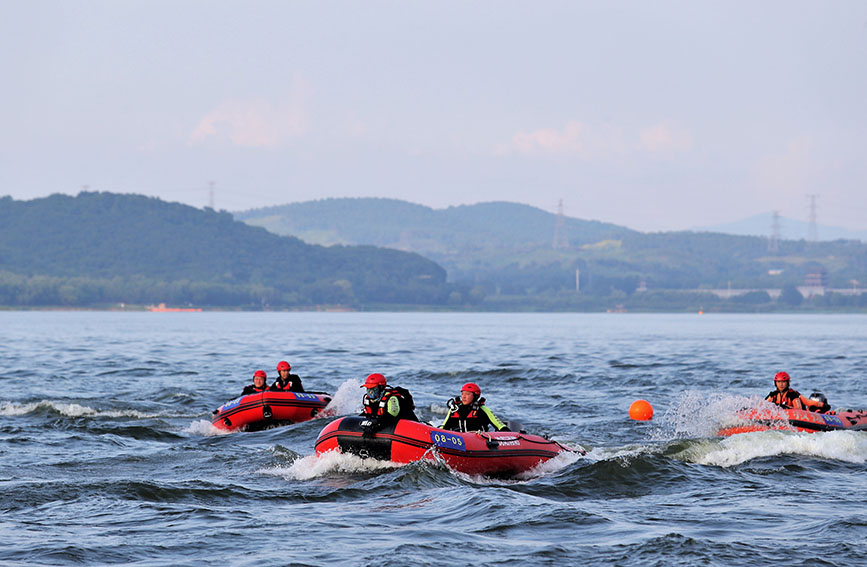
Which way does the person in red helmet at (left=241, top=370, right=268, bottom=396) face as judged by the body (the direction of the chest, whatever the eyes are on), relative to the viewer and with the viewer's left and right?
facing the viewer and to the left of the viewer

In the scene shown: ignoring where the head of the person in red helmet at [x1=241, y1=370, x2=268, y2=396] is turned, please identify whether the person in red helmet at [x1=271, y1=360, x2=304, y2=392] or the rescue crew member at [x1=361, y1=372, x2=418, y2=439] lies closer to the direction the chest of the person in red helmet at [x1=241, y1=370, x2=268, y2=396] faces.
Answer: the rescue crew member

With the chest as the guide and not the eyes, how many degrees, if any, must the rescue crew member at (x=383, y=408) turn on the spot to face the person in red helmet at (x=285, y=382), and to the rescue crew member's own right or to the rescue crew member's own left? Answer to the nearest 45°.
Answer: approximately 135° to the rescue crew member's own right

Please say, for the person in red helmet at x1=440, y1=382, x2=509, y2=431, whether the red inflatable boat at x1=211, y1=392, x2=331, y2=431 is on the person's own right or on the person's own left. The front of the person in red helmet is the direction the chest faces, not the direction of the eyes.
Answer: on the person's own right

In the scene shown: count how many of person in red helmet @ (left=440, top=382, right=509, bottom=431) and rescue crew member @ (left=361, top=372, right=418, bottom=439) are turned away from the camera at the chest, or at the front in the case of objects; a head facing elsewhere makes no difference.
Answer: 0

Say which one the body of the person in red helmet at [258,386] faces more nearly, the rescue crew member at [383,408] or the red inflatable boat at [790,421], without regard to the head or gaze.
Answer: the rescue crew member

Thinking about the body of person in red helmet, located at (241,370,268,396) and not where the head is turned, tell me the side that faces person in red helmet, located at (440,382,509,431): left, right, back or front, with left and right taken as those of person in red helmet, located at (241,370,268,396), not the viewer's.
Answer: front

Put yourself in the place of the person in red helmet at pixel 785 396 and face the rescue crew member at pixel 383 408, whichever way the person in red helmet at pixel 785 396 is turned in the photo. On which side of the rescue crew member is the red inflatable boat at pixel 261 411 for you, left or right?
right

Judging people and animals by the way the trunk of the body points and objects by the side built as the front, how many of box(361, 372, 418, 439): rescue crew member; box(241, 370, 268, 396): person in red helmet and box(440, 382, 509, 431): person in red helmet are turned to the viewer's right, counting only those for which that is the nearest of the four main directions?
0

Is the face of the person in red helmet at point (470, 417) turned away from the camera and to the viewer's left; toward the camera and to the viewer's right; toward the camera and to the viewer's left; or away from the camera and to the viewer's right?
toward the camera and to the viewer's left
